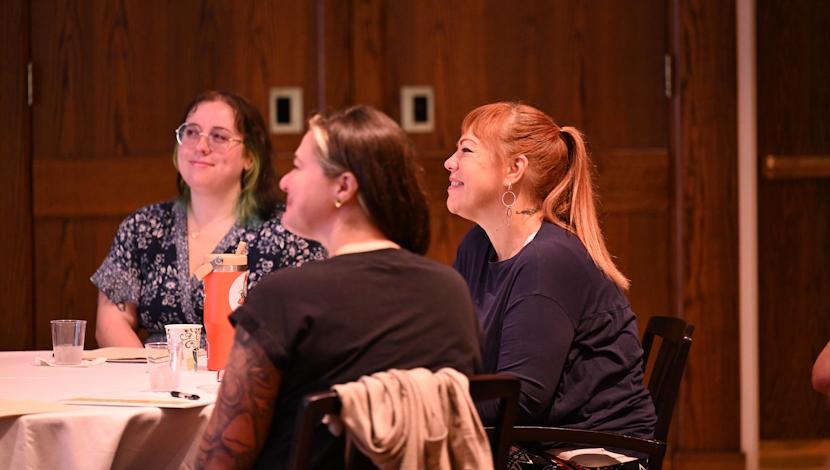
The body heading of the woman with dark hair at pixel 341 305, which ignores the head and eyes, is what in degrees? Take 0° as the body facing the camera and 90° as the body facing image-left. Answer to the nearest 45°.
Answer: approximately 135°

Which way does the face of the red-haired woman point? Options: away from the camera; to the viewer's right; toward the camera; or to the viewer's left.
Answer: to the viewer's left

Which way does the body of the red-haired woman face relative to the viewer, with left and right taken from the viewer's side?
facing to the left of the viewer

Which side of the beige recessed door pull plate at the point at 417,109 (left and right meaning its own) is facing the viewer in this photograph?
front

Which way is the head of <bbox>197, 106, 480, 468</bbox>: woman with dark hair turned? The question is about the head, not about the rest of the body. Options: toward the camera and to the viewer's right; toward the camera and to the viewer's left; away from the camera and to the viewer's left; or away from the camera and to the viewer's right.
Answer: away from the camera and to the viewer's left

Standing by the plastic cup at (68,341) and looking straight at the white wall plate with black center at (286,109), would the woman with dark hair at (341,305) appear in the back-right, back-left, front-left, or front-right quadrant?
back-right

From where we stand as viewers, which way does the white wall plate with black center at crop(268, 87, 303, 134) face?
facing the viewer

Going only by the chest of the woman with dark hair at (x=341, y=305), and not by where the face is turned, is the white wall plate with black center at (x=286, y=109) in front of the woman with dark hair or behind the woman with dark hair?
in front

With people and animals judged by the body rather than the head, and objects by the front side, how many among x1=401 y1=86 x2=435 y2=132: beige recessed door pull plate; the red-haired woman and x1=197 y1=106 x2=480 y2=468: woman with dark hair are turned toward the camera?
1

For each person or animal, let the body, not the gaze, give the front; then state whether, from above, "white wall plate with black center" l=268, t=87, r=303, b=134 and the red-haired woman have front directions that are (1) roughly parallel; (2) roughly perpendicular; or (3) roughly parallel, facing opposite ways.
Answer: roughly perpendicular

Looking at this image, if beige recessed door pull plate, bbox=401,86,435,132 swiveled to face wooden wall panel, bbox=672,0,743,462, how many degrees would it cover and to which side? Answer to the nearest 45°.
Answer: approximately 90° to its left

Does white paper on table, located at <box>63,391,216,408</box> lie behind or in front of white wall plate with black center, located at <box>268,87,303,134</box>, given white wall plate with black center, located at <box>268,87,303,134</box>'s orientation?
in front

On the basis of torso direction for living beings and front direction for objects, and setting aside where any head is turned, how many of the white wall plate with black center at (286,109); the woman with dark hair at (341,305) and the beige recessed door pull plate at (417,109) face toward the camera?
2
